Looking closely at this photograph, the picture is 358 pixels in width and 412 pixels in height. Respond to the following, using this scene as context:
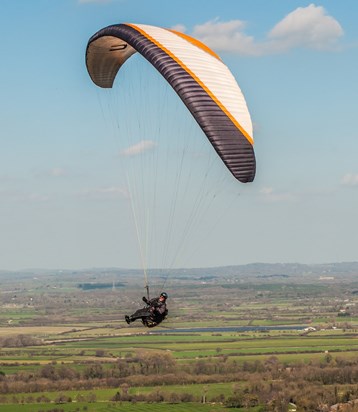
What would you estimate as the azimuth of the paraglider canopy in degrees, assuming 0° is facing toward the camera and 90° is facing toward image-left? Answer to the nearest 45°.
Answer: approximately 45°
